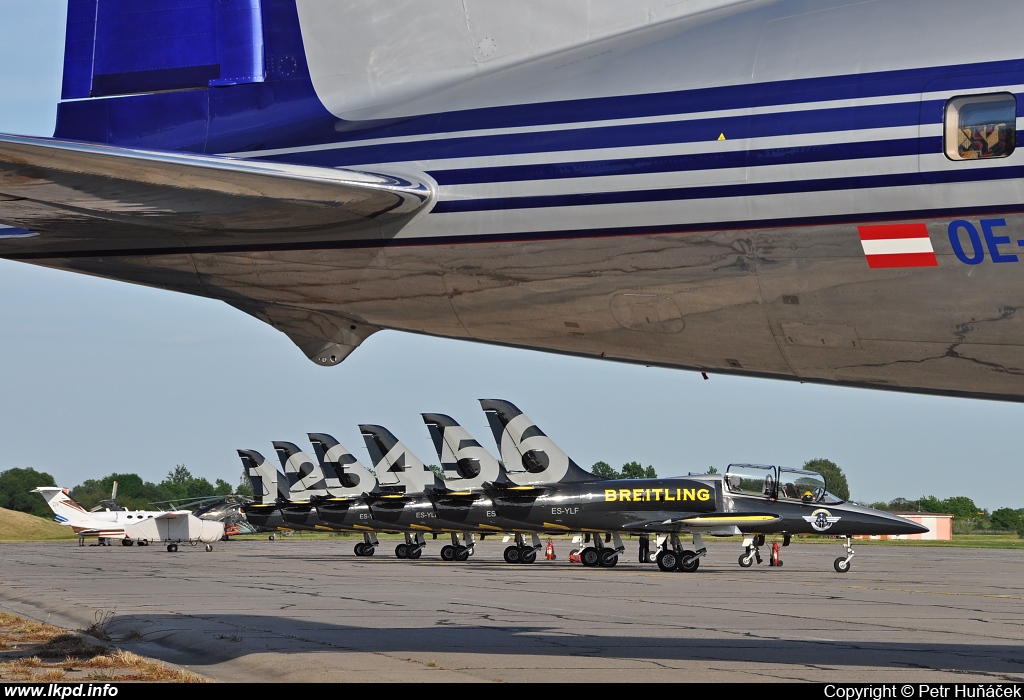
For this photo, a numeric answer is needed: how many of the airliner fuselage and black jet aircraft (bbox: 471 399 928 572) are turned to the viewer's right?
2

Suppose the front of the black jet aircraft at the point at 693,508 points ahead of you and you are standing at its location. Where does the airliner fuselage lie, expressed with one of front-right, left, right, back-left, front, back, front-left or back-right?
right

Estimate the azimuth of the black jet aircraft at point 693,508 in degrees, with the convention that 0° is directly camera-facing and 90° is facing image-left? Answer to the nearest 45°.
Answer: approximately 270°

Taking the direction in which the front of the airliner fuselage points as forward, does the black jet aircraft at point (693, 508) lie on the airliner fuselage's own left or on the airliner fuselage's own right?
on the airliner fuselage's own left

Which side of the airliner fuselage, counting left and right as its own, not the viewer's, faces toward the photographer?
right
